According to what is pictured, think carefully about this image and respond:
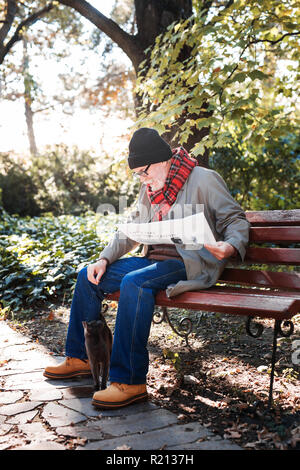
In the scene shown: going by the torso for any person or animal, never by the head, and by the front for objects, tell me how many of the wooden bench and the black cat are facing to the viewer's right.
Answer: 0

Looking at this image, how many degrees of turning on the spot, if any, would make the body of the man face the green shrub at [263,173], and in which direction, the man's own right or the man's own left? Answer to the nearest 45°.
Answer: approximately 135° to the man's own right

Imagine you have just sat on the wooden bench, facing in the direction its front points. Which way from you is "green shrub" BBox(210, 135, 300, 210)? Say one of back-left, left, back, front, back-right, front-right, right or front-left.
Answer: back-right

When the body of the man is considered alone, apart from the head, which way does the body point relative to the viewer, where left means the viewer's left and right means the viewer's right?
facing the viewer and to the left of the viewer

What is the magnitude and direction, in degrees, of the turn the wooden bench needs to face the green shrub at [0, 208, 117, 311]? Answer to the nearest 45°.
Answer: approximately 90° to its right

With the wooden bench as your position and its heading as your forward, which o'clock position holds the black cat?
The black cat is roughly at 1 o'clock from the wooden bench.

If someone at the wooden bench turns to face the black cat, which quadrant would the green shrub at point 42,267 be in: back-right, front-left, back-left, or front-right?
front-right
